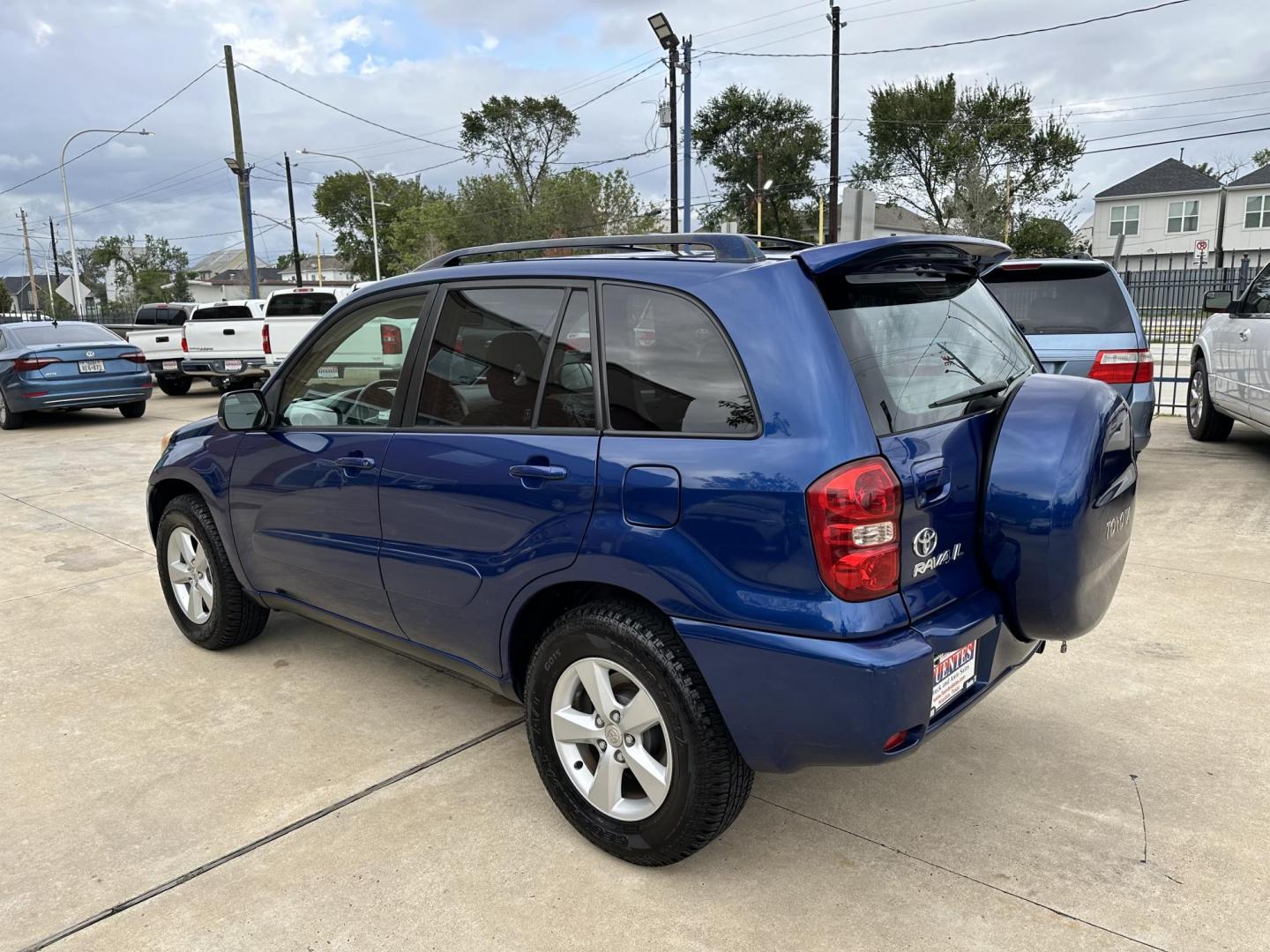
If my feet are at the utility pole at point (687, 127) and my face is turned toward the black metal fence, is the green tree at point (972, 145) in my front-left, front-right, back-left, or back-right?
front-left

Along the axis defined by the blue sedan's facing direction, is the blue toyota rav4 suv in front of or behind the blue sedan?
behind

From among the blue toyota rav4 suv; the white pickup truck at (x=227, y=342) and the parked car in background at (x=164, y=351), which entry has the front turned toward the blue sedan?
the blue toyota rav4 suv

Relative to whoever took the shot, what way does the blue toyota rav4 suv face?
facing away from the viewer and to the left of the viewer

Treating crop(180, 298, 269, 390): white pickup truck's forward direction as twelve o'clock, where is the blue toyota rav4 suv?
The blue toyota rav4 suv is roughly at 6 o'clock from the white pickup truck.

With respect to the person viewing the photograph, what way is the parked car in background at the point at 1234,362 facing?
facing away from the viewer and to the left of the viewer

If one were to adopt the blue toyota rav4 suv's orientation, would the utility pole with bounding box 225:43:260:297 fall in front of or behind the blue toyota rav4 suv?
in front

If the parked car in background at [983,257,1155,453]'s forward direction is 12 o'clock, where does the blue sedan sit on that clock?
The blue sedan is roughly at 9 o'clock from the parked car in background.

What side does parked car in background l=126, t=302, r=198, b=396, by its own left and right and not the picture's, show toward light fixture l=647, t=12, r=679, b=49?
right

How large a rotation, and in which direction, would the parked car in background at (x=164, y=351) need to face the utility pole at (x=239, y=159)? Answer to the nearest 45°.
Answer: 0° — it already faces it

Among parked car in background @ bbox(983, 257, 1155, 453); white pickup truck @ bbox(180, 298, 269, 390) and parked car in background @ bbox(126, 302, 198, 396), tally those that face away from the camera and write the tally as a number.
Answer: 3

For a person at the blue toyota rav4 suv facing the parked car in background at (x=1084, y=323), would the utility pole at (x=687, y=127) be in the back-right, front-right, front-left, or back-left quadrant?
front-left

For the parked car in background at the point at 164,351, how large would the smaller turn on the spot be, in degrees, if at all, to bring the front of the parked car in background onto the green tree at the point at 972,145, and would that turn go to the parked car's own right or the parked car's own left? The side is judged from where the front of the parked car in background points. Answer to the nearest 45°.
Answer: approximately 45° to the parked car's own right

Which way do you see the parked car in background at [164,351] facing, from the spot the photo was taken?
facing away from the viewer

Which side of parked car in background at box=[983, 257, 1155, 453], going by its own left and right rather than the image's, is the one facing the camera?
back

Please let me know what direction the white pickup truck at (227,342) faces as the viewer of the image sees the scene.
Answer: facing away from the viewer

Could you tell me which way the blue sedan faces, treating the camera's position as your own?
facing away from the viewer and to the left of the viewer

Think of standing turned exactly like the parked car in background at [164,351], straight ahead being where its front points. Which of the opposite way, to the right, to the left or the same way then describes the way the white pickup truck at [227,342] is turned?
the same way
